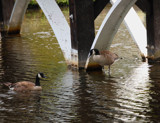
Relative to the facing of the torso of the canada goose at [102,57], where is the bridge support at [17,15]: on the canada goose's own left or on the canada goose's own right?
on the canada goose's own right

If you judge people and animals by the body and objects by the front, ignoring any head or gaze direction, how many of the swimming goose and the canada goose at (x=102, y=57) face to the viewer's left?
1

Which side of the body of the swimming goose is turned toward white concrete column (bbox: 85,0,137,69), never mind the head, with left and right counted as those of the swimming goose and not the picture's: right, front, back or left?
front

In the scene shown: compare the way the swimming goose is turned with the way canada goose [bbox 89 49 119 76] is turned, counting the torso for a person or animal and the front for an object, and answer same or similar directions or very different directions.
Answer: very different directions

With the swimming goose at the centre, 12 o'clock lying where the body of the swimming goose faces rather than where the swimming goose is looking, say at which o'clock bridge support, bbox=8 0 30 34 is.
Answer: The bridge support is roughly at 9 o'clock from the swimming goose.

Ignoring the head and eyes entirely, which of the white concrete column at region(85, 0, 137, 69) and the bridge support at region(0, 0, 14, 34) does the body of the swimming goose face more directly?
the white concrete column

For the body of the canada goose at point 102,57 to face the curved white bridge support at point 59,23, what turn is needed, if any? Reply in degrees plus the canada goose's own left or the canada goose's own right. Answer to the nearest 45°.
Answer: approximately 45° to the canada goose's own right

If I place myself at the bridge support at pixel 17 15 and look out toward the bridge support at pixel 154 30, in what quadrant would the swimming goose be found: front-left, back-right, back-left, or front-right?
front-right

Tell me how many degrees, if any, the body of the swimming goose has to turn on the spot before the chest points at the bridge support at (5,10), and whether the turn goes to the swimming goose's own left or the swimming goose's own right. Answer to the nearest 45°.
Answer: approximately 90° to the swimming goose's own left

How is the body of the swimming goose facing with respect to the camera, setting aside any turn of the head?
to the viewer's right

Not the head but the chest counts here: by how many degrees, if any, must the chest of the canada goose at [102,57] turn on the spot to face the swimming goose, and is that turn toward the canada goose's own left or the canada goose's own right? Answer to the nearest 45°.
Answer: approximately 45° to the canada goose's own left

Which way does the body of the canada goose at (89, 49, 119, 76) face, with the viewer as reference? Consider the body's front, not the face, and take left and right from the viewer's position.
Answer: facing to the left of the viewer

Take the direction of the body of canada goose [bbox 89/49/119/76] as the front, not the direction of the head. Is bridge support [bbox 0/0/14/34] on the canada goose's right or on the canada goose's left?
on the canada goose's right
